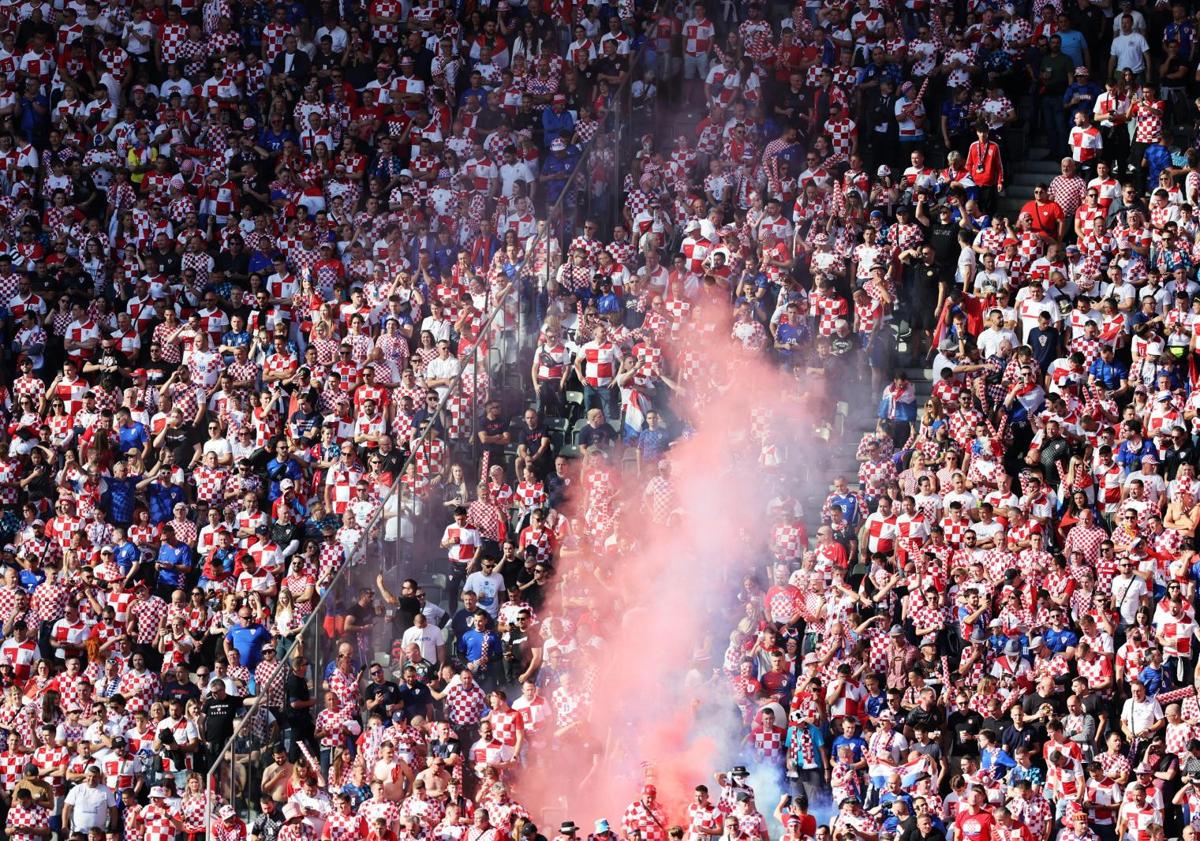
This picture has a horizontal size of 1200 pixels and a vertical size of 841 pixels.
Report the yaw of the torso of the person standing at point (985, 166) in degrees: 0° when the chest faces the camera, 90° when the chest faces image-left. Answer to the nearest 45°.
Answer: approximately 0°
